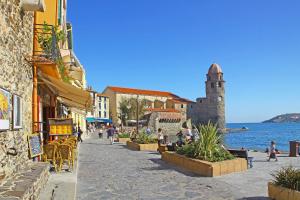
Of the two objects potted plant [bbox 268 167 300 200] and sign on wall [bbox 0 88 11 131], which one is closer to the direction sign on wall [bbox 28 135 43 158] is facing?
the potted plant

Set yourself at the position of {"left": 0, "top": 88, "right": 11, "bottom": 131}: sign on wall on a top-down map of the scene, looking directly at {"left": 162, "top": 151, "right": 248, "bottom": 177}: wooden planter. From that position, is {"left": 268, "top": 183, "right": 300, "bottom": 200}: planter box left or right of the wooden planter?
right

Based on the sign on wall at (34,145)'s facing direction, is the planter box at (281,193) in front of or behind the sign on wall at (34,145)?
in front

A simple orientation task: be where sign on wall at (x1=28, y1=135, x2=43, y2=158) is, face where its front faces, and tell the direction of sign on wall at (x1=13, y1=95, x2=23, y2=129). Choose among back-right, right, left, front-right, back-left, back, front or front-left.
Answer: front-right

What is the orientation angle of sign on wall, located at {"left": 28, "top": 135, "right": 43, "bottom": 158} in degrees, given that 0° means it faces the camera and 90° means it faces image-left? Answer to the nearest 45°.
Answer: approximately 315°
